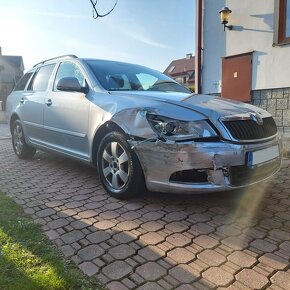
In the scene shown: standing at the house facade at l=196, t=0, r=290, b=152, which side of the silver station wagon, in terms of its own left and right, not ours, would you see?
left

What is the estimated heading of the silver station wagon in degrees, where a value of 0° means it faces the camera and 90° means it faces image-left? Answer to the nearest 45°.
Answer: approximately 315°

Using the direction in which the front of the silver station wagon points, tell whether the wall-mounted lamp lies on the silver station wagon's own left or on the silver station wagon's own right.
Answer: on the silver station wagon's own left
